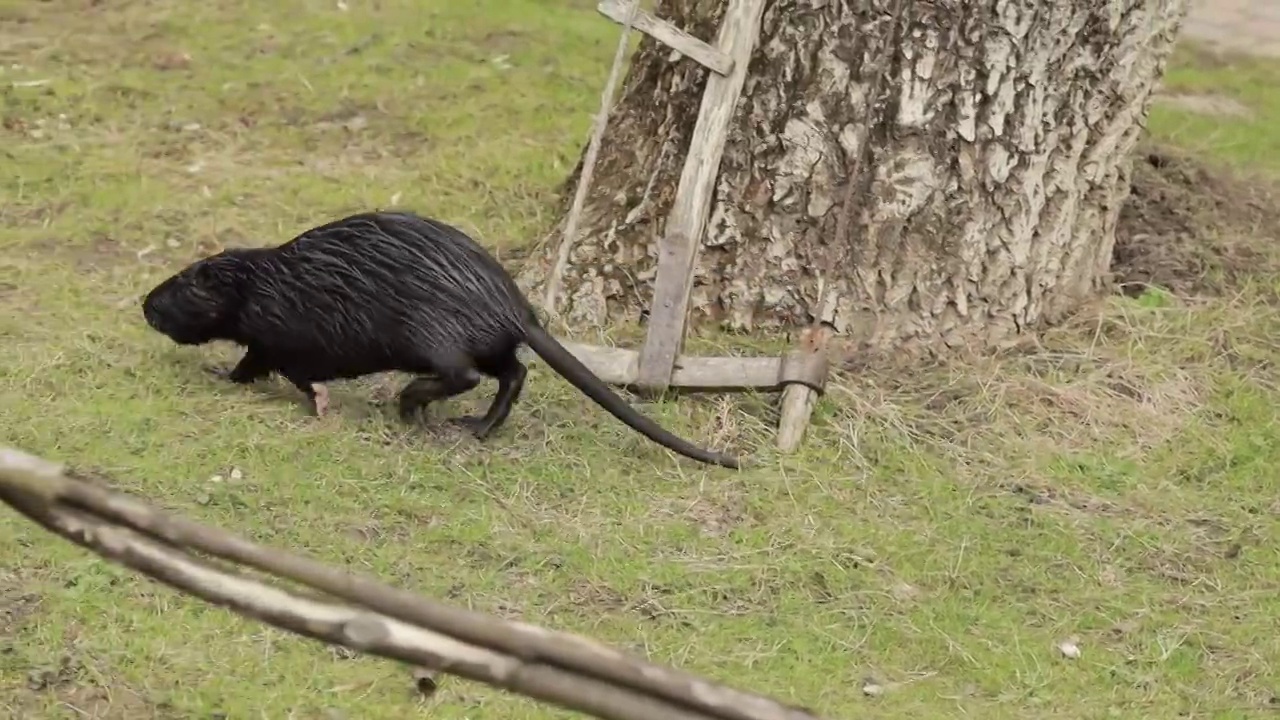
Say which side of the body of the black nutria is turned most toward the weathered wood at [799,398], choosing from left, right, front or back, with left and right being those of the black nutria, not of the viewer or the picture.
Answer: back

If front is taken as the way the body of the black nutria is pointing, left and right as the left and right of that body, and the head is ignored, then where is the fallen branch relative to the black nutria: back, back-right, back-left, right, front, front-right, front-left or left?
left

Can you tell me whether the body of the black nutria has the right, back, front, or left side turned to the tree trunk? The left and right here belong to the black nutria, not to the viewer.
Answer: back

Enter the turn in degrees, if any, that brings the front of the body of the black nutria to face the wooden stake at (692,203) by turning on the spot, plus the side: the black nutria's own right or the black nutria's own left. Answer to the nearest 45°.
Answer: approximately 135° to the black nutria's own right

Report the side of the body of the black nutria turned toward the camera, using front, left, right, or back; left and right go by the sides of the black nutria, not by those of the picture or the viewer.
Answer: left

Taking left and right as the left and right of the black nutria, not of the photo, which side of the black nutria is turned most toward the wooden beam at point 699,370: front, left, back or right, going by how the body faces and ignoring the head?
back
